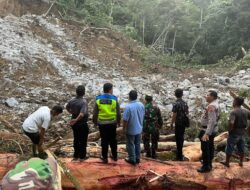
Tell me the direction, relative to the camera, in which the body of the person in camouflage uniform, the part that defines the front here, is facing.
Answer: away from the camera

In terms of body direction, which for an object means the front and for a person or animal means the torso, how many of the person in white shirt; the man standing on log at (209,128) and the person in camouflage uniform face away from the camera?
1

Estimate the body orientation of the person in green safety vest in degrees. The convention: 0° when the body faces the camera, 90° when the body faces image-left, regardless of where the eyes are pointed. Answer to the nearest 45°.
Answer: approximately 180°

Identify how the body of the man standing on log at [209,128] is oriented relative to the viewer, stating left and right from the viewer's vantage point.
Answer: facing to the left of the viewer

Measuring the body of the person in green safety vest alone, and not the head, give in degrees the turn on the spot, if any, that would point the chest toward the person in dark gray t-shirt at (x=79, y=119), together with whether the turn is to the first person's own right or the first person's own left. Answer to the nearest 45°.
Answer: approximately 90° to the first person's own left

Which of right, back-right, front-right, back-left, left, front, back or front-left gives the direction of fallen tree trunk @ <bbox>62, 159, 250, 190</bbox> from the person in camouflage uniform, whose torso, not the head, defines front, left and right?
back

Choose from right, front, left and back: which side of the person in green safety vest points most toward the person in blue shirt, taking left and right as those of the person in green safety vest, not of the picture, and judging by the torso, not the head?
right

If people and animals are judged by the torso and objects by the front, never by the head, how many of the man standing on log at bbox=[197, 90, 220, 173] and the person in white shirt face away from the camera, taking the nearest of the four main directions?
0

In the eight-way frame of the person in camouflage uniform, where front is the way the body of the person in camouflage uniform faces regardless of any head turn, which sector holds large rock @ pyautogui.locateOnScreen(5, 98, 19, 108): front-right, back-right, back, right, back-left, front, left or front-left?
front-left

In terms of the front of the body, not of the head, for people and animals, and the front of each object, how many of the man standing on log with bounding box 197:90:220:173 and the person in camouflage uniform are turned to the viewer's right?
0
